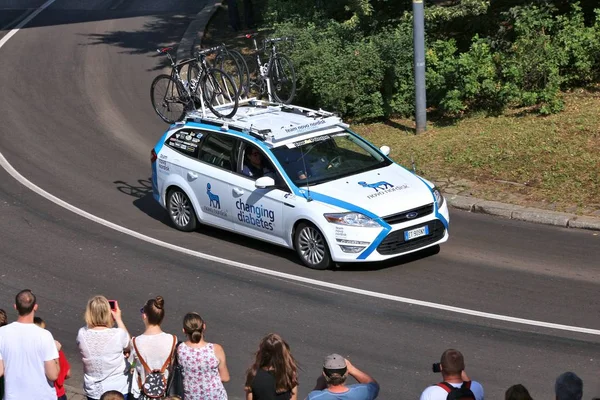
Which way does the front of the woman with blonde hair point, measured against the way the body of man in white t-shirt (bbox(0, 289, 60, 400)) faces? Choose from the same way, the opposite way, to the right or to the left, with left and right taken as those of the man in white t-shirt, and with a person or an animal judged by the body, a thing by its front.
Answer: the same way

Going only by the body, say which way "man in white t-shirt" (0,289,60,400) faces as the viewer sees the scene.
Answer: away from the camera

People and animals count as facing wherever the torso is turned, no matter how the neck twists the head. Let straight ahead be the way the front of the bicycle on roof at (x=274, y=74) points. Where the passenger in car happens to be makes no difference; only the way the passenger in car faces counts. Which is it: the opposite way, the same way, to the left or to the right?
the same way

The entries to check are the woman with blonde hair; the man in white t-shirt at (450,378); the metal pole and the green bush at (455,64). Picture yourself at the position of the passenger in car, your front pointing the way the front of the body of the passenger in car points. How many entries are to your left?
2

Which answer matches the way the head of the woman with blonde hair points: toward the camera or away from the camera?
away from the camera

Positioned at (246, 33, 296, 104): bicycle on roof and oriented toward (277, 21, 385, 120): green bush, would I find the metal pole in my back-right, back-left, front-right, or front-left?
front-right

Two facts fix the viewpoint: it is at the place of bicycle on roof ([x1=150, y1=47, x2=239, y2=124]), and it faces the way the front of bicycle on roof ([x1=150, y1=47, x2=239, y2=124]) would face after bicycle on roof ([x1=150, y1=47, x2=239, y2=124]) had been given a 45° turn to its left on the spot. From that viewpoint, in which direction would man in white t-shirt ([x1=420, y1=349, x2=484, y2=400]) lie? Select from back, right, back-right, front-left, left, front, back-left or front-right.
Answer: right

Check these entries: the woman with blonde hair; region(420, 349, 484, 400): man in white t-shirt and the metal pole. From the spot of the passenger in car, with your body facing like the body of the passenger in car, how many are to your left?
1

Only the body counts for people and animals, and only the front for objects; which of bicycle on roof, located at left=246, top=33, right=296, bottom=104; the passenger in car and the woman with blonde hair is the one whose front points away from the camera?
the woman with blonde hair

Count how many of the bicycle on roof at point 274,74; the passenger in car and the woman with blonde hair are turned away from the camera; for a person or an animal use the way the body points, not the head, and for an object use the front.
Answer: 1

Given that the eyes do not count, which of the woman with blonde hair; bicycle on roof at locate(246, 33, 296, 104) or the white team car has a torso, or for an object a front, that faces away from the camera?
the woman with blonde hair

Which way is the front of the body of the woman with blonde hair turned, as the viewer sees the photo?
away from the camera

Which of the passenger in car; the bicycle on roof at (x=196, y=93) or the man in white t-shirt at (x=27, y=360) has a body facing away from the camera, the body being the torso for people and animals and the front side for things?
the man in white t-shirt

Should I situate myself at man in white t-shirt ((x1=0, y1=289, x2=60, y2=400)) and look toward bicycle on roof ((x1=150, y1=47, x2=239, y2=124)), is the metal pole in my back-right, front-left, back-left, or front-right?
front-right

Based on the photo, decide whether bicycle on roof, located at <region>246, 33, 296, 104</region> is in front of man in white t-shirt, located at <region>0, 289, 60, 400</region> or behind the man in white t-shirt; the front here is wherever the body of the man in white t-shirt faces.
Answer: in front

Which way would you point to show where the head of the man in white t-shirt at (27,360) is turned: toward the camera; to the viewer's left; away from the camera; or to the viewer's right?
away from the camera

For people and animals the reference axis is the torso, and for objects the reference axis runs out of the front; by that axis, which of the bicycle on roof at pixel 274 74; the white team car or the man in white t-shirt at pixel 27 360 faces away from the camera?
the man in white t-shirt

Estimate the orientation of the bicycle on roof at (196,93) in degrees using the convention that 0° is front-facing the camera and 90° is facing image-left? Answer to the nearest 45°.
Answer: approximately 315°

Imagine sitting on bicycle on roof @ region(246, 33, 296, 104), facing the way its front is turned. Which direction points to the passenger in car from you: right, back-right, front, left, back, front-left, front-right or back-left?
front-right

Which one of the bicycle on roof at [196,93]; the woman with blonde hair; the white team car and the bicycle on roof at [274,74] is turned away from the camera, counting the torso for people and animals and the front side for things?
the woman with blonde hair
